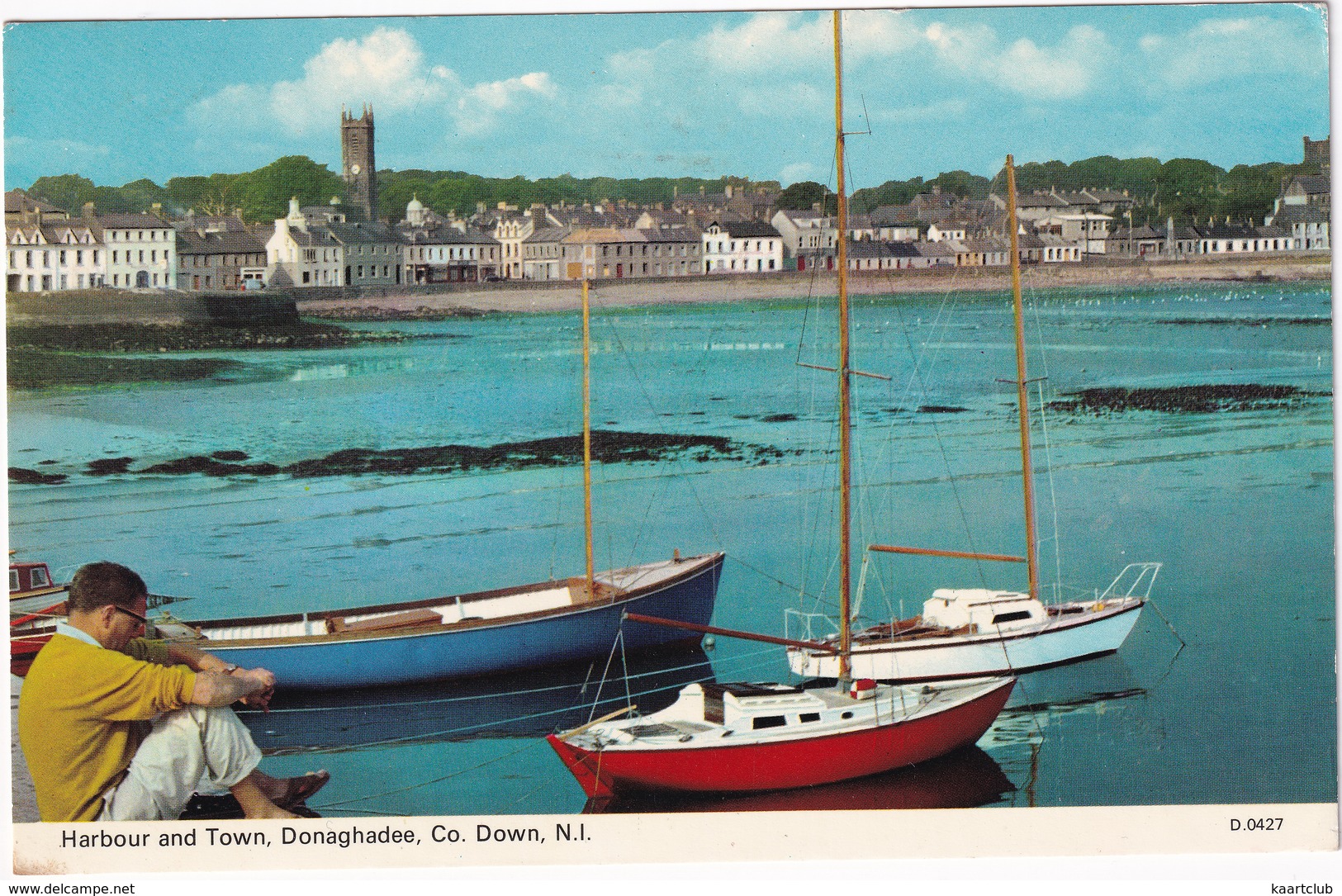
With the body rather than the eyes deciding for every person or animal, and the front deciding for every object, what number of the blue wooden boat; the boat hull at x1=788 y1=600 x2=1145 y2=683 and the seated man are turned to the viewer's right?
3

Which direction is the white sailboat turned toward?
to the viewer's right

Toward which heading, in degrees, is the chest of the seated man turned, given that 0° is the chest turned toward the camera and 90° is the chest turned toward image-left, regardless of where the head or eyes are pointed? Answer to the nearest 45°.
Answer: approximately 270°

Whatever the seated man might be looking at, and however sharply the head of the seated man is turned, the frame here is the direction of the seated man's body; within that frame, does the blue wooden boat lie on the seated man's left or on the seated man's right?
on the seated man's left

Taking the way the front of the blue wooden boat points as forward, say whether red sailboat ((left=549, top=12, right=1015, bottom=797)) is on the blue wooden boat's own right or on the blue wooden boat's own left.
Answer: on the blue wooden boat's own right

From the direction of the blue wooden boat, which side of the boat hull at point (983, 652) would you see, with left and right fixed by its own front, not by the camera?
back

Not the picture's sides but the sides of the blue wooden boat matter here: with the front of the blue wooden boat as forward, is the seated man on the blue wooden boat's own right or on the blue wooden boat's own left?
on the blue wooden boat's own right

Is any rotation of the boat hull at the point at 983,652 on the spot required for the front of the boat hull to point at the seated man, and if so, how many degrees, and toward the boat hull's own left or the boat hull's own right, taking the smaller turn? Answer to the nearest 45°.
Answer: approximately 135° to the boat hull's own right

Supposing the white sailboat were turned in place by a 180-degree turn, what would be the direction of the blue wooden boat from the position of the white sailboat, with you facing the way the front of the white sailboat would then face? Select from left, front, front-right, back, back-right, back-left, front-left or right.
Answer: front

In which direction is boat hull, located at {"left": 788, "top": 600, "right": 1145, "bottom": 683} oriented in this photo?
to the viewer's right

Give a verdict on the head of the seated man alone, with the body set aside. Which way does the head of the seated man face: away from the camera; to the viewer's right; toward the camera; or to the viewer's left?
to the viewer's right

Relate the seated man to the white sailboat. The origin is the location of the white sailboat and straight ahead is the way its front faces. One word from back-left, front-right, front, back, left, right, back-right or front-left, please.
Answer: back-right

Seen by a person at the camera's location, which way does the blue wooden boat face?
facing to the right of the viewer
